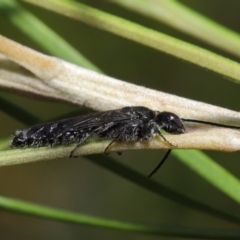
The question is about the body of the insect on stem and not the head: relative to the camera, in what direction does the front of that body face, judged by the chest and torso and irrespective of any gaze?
to the viewer's right
